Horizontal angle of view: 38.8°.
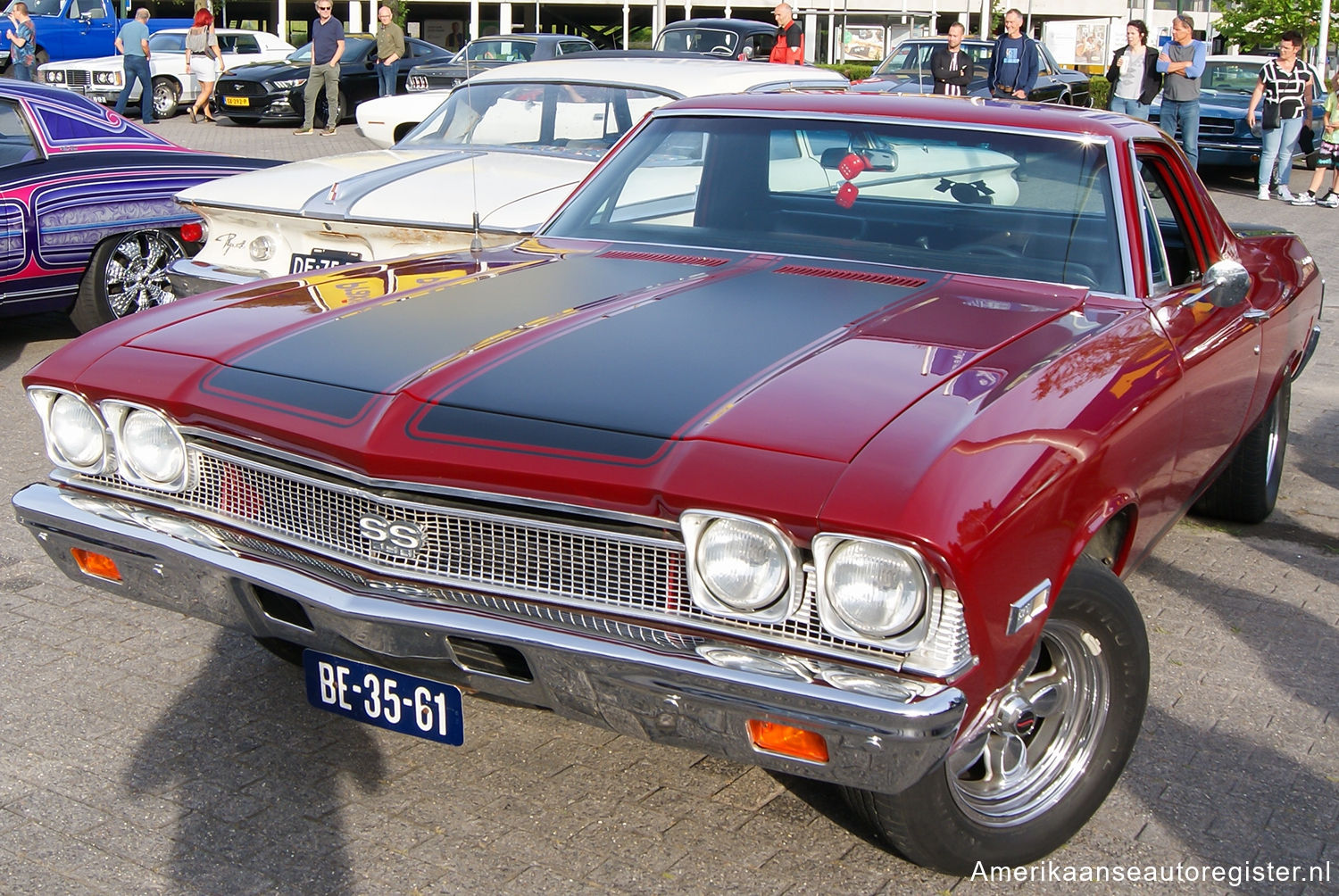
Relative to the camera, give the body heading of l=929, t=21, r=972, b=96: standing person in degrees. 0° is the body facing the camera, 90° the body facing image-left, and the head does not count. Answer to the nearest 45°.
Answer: approximately 0°

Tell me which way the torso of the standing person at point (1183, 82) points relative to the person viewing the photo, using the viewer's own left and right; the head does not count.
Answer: facing the viewer and to the left of the viewer

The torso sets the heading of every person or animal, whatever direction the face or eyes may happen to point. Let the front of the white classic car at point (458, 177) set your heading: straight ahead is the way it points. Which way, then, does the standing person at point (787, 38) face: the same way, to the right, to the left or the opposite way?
the opposite way

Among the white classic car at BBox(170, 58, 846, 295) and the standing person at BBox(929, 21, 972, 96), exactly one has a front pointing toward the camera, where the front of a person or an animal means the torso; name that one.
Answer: the standing person

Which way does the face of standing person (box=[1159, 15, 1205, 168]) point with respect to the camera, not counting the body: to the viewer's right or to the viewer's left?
to the viewer's left

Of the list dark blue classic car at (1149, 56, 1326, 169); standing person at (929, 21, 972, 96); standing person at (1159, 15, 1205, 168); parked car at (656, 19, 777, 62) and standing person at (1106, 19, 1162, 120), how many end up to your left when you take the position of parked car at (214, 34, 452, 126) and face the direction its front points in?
5

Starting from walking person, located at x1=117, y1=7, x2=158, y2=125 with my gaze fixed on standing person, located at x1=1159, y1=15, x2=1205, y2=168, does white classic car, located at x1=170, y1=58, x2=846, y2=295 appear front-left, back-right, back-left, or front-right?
front-right

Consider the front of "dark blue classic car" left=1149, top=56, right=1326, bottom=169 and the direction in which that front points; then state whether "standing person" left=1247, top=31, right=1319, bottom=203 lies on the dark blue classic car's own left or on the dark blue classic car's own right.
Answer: on the dark blue classic car's own left

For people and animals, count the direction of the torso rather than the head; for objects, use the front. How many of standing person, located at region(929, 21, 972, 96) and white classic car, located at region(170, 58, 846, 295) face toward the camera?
1

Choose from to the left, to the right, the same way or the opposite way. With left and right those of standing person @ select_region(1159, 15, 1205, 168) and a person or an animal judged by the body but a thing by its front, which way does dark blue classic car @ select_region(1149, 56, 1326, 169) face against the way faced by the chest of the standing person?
the same way

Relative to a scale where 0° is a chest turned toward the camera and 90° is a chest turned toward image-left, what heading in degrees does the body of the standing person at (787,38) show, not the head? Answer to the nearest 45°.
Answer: approximately 45°

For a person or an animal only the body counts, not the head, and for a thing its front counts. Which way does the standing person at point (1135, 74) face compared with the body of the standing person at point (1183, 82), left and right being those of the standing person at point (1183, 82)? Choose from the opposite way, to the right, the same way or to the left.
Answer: the same way

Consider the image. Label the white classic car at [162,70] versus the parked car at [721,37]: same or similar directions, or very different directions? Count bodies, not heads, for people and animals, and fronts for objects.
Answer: same or similar directions

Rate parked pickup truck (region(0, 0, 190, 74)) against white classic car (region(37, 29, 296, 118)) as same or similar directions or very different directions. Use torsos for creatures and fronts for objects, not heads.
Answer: same or similar directions
